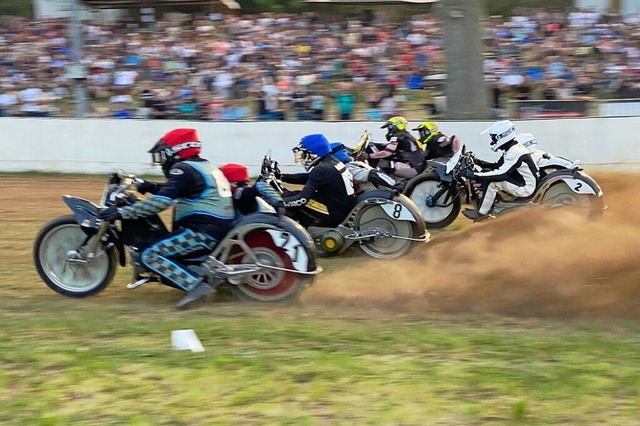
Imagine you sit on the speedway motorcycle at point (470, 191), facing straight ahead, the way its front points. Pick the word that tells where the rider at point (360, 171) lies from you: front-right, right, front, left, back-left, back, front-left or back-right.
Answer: front-left

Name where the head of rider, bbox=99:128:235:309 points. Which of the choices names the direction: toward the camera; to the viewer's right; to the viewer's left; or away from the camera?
to the viewer's left

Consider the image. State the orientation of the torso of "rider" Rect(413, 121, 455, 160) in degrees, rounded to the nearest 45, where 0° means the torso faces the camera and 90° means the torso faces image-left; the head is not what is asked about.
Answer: approximately 90°

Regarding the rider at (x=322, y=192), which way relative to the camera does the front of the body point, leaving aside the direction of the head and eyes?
to the viewer's left

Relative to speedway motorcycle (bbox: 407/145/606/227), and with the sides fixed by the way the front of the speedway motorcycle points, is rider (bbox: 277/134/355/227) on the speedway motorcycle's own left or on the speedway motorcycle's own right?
on the speedway motorcycle's own left

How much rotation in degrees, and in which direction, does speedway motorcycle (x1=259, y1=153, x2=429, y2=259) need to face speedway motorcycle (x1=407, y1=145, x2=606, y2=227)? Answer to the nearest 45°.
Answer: approximately 135° to its right

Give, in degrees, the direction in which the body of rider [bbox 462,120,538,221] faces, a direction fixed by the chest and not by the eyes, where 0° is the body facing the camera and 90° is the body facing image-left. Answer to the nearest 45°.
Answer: approximately 90°

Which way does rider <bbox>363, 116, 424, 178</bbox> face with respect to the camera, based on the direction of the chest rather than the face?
to the viewer's left

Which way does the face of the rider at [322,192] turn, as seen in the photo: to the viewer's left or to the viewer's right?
to the viewer's left

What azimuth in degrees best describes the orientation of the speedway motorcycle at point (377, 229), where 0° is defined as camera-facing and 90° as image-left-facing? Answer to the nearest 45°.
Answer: approximately 90°

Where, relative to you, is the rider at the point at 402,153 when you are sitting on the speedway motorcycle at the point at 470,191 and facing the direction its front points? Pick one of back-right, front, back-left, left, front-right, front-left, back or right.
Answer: front-right

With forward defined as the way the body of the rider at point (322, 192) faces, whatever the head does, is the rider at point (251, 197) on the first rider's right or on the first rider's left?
on the first rider's left

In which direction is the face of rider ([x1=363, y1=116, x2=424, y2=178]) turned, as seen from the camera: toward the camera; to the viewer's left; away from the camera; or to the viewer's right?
to the viewer's left
